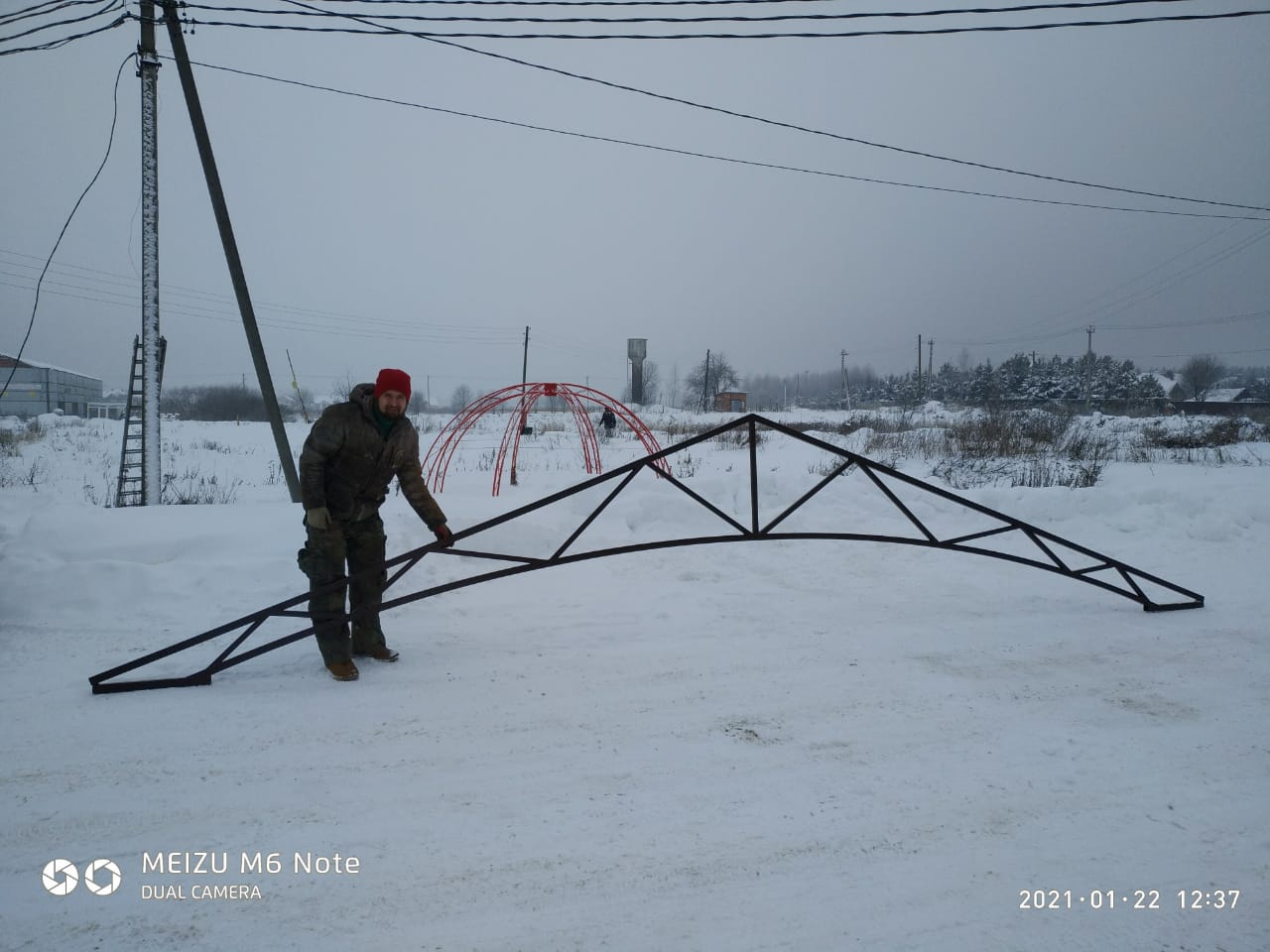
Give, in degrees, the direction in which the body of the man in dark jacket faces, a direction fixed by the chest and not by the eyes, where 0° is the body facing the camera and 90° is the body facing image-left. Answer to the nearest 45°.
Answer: approximately 315°

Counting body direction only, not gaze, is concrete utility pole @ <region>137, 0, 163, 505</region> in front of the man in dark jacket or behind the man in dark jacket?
behind

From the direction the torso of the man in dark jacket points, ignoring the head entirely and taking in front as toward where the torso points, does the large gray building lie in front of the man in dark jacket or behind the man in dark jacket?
behind
